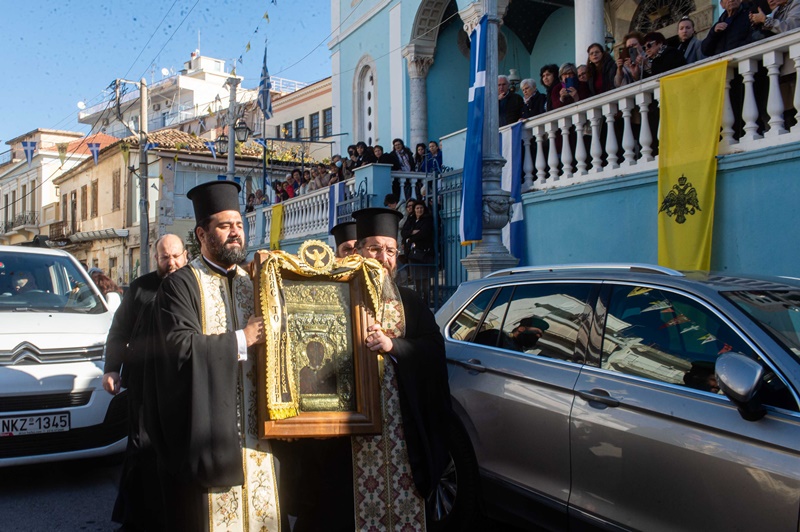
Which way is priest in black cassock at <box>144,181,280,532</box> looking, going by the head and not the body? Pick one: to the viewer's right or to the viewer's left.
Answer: to the viewer's right

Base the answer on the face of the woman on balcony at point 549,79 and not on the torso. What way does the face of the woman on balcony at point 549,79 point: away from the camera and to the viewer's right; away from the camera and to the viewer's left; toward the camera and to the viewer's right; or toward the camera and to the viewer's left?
toward the camera and to the viewer's left

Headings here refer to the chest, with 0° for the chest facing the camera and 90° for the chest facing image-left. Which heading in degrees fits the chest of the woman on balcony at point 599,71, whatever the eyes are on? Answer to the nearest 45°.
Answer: approximately 45°

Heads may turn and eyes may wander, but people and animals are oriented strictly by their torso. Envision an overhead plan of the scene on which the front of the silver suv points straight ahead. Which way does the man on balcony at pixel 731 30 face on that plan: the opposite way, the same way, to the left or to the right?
to the right

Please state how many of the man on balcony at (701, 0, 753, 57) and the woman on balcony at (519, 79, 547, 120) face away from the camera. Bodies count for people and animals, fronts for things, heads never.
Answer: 0

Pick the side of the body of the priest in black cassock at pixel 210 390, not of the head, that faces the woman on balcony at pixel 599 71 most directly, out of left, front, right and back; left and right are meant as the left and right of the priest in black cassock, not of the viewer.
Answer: left

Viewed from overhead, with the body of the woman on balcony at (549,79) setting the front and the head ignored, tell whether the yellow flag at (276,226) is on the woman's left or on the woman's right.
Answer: on the woman's right

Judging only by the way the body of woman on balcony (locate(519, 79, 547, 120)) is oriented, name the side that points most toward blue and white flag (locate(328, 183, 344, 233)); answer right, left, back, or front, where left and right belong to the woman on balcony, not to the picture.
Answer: right

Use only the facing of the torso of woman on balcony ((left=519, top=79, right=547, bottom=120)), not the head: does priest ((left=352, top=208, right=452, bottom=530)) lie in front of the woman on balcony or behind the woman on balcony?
in front

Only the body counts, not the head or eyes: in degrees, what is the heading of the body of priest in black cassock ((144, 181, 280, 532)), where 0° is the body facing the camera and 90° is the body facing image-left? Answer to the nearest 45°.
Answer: approximately 315°

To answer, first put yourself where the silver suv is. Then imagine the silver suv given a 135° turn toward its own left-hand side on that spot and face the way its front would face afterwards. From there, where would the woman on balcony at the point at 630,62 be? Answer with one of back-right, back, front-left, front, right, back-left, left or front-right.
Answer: front

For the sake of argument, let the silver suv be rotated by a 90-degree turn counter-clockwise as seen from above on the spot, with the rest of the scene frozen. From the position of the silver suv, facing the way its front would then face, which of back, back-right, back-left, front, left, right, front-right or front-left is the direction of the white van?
back-left

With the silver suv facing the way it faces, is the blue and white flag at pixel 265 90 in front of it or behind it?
behind
